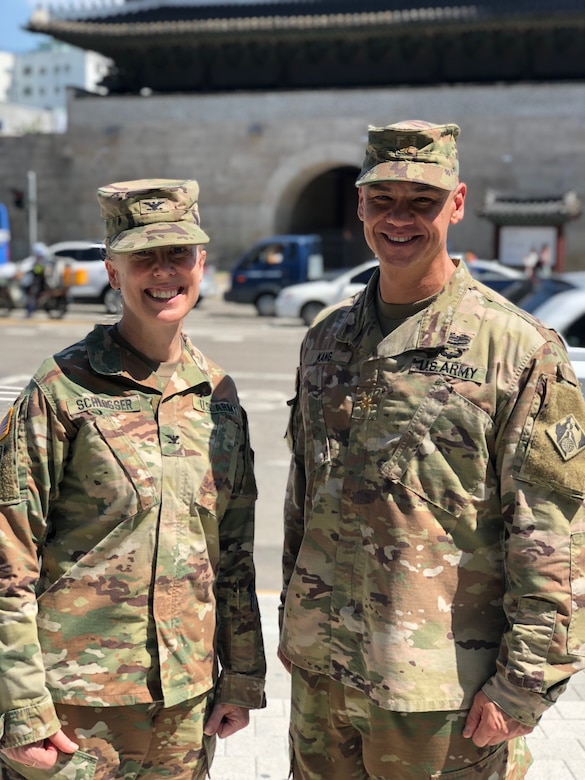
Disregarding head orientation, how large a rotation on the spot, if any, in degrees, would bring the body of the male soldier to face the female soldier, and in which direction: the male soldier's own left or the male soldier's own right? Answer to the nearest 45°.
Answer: approximately 45° to the male soldier's own right

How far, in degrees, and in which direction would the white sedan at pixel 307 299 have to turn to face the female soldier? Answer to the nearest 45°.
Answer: approximately 90° to its left

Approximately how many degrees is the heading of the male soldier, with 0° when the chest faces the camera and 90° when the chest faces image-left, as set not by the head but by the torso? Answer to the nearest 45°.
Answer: approximately 45°

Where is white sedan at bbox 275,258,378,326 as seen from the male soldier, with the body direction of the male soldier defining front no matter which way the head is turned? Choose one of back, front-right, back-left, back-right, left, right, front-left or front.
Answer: back-right

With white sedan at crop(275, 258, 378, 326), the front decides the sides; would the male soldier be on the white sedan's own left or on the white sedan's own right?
on the white sedan's own left

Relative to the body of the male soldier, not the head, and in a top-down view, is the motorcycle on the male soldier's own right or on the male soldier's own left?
on the male soldier's own right

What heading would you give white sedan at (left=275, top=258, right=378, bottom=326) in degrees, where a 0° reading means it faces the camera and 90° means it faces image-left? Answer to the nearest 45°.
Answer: approximately 90°

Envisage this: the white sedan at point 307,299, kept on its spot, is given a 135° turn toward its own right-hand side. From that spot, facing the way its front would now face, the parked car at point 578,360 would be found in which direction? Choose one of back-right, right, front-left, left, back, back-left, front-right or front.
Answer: back-right
